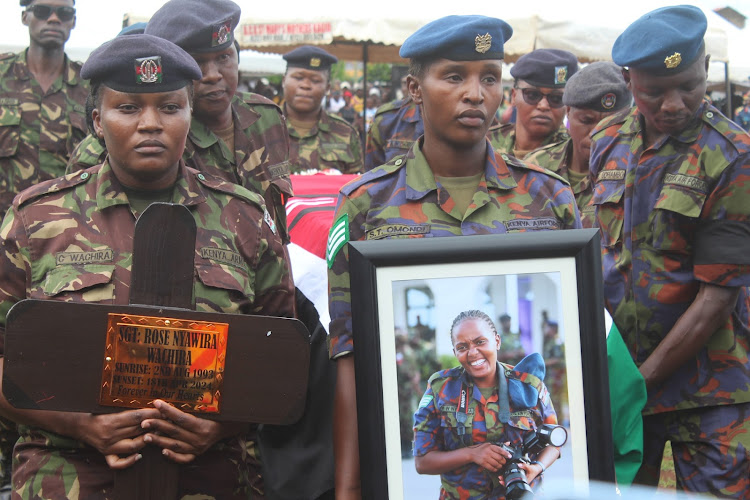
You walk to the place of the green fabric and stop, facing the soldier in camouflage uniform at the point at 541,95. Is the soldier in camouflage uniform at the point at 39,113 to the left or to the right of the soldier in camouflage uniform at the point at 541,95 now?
left

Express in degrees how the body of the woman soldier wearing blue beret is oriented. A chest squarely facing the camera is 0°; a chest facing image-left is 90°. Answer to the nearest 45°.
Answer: approximately 0°

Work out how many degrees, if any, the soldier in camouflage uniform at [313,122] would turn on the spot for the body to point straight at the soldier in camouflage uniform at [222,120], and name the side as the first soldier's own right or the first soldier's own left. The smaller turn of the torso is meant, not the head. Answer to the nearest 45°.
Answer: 0° — they already face them

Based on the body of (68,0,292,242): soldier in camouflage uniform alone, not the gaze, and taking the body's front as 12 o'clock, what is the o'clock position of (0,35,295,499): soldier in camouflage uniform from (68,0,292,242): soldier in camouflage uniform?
(0,35,295,499): soldier in camouflage uniform is roughly at 2 o'clock from (68,0,292,242): soldier in camouflage uniform.

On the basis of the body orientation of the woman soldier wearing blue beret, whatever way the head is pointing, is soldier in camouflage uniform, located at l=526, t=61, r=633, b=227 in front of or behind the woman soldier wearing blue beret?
behind

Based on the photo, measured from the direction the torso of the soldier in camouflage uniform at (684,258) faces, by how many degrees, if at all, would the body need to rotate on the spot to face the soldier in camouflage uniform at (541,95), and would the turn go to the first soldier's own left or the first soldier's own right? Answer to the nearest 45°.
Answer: approximately 135° to the first soldier's own right

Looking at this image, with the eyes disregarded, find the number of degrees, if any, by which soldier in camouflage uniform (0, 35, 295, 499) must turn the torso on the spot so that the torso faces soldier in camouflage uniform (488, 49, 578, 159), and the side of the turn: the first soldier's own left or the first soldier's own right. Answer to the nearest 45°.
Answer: approximately 135° to the first soldier's own left

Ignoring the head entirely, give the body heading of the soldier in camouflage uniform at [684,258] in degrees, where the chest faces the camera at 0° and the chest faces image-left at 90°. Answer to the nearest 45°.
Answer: approximately 45°

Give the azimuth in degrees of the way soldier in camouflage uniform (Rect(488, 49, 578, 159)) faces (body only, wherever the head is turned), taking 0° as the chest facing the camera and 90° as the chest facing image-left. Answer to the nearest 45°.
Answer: approximately 315°
